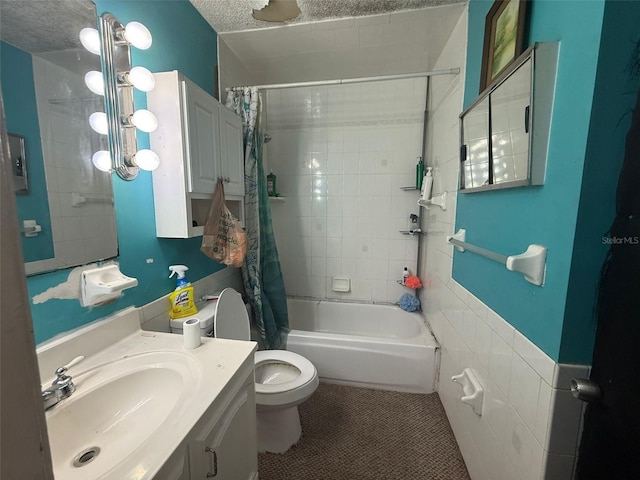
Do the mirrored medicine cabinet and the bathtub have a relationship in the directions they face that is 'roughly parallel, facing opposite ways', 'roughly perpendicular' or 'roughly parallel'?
roughly perpendicular

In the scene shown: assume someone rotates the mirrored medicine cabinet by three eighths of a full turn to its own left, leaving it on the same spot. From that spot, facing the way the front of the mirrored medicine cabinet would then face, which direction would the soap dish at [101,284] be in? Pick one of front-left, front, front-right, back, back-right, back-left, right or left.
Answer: back-right

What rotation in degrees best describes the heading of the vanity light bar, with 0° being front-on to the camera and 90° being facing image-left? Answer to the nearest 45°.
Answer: approximately 315°

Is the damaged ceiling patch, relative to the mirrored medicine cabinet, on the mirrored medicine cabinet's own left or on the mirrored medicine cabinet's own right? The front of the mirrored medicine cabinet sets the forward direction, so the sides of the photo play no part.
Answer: on the mirrored medicine cabinet's own right

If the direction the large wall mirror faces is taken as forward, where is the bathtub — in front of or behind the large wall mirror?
in front

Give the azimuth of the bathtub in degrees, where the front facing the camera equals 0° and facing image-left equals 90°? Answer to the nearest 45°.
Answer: approximately 0°

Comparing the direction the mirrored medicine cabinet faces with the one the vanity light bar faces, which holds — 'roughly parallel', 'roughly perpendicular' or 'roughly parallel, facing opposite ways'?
roughly parallel, facing opposite ways

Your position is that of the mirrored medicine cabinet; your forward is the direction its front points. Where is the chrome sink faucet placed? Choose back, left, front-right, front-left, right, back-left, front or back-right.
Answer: front

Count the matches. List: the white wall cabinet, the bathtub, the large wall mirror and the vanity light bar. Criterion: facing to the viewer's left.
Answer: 0

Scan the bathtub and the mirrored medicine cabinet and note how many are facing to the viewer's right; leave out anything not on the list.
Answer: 0

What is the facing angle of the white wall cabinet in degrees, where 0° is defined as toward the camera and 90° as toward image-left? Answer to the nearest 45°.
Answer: approximately 315°

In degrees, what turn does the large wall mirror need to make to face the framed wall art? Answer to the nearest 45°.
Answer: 0° — it already faces it
